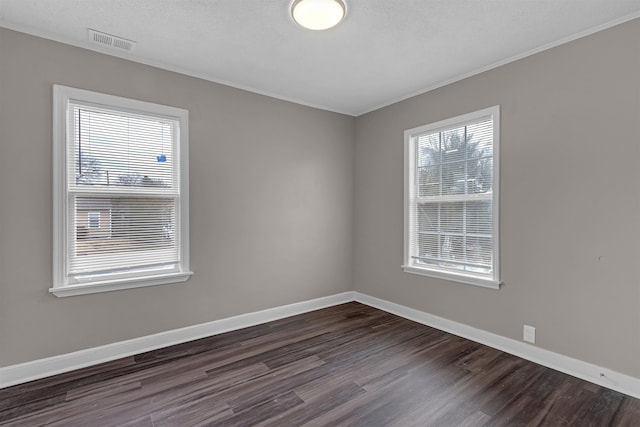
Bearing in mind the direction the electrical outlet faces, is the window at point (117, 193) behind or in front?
in front

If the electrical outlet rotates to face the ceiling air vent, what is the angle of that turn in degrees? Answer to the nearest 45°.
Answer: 0° — it already faces it

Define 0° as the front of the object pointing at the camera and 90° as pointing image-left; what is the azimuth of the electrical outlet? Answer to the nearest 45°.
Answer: approximately 45°

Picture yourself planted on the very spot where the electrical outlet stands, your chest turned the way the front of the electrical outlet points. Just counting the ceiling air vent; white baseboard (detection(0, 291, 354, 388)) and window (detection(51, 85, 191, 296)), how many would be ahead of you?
3
